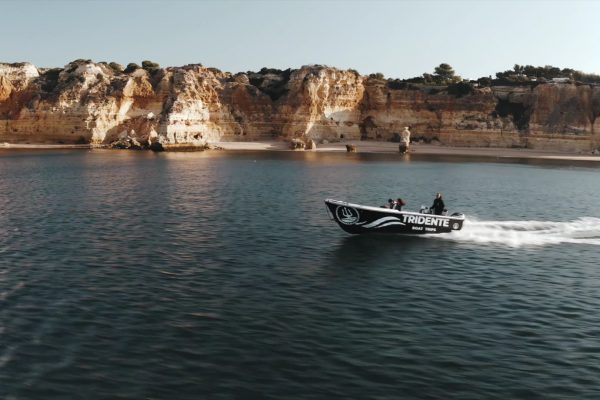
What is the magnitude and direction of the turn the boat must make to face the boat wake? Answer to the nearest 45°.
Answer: approximately 135° to its right

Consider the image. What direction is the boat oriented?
to the viewer's left
